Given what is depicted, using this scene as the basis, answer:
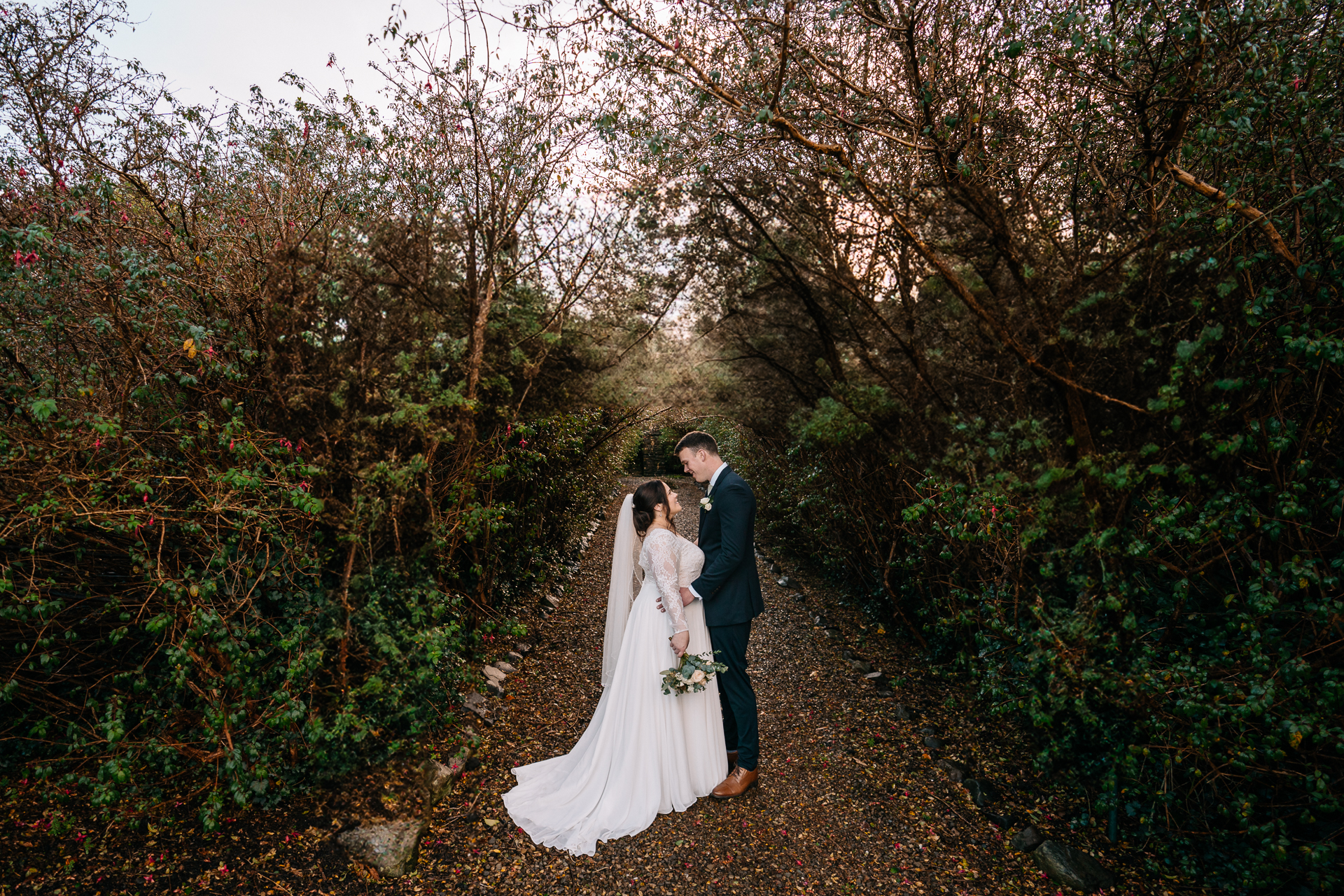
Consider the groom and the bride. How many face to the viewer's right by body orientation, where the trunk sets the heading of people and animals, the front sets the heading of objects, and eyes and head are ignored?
1

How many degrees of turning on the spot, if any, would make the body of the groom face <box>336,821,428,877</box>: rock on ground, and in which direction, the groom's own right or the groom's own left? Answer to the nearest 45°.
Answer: approximately 45° to the groom's own left

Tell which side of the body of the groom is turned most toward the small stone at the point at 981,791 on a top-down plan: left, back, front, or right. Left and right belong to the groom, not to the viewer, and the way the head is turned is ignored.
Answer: back

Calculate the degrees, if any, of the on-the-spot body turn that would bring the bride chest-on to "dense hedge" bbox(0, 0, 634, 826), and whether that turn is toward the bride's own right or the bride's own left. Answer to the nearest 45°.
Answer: approximately 180°

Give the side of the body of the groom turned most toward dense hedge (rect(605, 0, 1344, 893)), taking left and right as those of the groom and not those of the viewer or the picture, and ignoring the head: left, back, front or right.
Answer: back

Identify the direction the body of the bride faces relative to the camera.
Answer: to the viewer's right

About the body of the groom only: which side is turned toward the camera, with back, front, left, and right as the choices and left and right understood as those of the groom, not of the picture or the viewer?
left

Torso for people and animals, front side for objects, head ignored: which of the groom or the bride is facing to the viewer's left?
the groom

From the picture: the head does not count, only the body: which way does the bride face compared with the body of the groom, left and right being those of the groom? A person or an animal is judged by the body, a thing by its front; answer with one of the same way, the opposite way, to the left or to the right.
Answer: the opposite way

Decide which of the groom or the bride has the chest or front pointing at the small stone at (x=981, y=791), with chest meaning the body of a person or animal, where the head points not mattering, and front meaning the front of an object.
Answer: the bride

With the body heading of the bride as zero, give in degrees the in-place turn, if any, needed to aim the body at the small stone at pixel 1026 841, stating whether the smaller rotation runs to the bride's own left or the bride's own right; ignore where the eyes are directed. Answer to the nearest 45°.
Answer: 0° — they already face it

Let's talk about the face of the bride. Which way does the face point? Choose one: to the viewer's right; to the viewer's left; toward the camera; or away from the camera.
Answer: to the viewer's right
